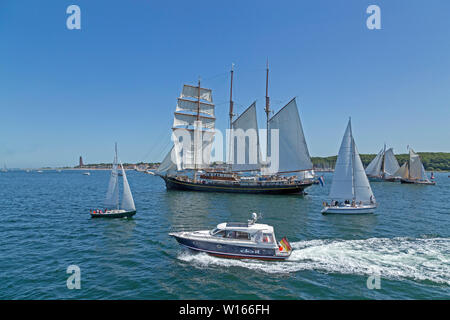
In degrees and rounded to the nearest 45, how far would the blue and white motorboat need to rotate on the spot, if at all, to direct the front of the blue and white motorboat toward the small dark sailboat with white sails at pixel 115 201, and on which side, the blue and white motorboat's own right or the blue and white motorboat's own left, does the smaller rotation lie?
approximately 45° to the blue and white motorboat's own right

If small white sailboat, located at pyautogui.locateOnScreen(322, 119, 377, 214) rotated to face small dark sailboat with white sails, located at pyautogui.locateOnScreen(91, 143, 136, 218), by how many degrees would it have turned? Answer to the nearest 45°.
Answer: approximately 135° to its right

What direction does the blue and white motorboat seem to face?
to the viewer's left

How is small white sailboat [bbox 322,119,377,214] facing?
to the viewer's right

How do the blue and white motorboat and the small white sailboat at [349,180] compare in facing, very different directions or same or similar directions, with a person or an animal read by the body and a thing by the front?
very different directions

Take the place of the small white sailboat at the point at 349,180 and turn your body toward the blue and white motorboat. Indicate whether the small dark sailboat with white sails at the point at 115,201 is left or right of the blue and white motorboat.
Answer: right

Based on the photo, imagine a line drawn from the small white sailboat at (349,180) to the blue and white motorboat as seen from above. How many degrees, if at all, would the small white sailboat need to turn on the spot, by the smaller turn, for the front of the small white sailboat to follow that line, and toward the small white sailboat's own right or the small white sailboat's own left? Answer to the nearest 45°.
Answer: approximately 90° to the small white sailboat's own right
